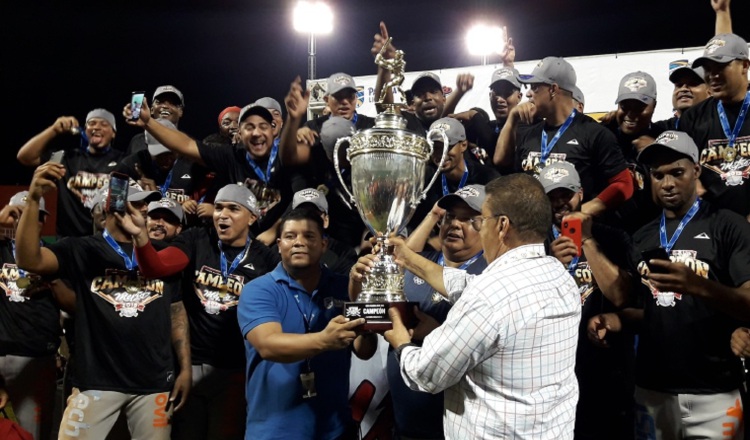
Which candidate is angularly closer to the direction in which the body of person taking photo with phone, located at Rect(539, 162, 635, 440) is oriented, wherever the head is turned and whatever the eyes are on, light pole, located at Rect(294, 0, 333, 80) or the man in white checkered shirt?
the man in white checkered shirt

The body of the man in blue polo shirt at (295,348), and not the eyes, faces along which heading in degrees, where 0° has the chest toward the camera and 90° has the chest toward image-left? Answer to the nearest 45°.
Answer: approximately 315°

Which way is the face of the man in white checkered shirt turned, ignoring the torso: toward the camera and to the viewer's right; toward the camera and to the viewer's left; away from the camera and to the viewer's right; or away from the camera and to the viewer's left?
away from the camera and to the viewer's left

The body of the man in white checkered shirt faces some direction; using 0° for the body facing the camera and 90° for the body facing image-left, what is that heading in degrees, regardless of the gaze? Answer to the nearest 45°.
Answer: approximately 135°

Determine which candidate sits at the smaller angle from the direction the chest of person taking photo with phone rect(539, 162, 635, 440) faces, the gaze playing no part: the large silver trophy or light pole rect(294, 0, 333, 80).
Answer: the large silver trophy

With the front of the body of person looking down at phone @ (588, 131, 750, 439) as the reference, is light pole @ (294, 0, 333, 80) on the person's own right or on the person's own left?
on the person's own right

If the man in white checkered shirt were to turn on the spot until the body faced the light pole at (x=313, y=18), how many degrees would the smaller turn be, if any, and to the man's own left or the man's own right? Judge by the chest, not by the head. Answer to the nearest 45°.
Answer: approximately 45° to the man's own right

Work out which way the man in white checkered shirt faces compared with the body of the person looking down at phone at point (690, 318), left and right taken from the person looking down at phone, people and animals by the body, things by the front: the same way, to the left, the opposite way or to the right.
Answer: to the right

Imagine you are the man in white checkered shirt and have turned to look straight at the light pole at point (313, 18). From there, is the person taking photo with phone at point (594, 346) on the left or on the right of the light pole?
right

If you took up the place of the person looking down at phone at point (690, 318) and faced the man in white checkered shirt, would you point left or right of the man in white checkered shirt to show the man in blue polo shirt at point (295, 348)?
right
